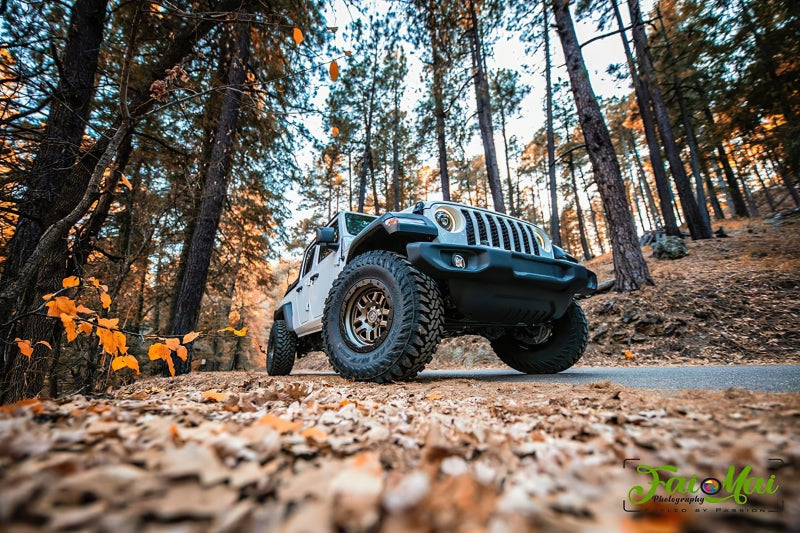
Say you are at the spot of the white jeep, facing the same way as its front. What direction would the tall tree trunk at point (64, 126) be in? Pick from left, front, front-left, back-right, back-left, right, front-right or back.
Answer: back-right

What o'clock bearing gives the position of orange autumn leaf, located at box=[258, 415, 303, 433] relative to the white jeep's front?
The orange autumn leaf is roughly at 2 o'clock from the white jeep.

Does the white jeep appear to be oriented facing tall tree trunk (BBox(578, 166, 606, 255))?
no

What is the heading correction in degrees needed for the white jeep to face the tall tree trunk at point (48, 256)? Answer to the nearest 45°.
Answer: approximately 135° to its right

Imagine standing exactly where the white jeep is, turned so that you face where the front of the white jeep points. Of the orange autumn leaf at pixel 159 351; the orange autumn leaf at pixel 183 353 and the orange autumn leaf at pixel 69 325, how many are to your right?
3

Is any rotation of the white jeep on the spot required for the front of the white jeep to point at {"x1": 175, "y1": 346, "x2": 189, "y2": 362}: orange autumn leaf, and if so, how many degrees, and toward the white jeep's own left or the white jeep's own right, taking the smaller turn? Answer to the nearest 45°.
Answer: approximately 90° to the white jeep's own right

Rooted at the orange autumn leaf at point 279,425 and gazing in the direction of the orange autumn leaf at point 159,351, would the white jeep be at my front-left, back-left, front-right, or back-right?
front-right

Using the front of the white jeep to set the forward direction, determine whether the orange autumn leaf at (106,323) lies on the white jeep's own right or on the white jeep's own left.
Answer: on the white jeep's own right

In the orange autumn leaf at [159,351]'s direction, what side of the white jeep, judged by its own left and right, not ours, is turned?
right

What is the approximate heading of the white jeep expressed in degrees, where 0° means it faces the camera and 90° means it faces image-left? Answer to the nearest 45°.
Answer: approximately 315°

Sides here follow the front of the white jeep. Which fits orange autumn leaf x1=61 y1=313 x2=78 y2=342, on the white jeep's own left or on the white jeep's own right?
on the white jeep's own right

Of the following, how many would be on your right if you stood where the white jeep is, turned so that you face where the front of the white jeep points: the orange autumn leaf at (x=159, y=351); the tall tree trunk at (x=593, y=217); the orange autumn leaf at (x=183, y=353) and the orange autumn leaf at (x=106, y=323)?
3
